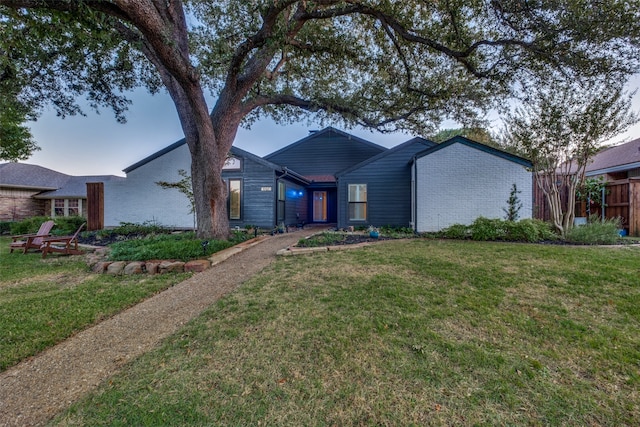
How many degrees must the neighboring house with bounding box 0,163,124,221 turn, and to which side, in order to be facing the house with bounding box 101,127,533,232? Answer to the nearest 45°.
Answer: approximately 45° to its left

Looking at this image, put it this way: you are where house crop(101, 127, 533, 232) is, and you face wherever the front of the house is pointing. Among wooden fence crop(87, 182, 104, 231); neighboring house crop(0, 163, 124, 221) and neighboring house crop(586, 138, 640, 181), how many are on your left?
1

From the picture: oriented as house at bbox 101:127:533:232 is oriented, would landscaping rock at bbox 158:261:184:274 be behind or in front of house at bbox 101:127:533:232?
in front

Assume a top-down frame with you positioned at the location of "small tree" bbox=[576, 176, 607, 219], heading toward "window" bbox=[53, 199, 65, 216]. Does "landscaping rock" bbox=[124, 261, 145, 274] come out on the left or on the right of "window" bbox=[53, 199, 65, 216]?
left

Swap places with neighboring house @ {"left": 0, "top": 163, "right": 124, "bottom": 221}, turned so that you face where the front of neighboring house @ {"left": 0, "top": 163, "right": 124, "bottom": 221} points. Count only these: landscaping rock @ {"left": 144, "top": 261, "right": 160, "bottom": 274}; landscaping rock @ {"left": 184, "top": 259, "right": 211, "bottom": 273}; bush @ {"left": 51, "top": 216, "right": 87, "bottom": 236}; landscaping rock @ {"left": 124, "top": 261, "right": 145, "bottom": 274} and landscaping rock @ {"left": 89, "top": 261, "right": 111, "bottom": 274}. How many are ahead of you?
5

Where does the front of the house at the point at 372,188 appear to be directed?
toward the camera

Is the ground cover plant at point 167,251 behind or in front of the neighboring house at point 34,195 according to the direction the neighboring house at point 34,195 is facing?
in front

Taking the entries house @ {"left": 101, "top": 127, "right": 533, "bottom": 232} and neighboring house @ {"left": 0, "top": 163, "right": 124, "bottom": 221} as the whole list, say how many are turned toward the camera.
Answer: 2

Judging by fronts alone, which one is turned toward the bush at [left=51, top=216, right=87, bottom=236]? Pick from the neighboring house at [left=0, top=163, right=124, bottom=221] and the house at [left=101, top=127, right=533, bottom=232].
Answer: the neighboring house

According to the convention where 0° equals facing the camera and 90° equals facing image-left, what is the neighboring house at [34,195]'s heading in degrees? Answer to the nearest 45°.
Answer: approximately 0°

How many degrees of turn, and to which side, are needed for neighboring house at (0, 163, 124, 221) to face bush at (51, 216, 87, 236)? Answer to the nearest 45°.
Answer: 0° — it already faces it

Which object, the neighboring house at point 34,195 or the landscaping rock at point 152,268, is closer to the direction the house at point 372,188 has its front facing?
the landscaping rock

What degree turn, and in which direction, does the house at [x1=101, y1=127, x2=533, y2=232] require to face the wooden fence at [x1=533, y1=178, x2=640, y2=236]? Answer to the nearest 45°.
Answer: approximately 90° to its left

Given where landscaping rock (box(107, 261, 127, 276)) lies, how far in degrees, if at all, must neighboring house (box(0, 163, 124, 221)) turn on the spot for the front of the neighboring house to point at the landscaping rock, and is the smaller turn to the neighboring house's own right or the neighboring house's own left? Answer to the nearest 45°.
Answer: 0° — it already faces it
